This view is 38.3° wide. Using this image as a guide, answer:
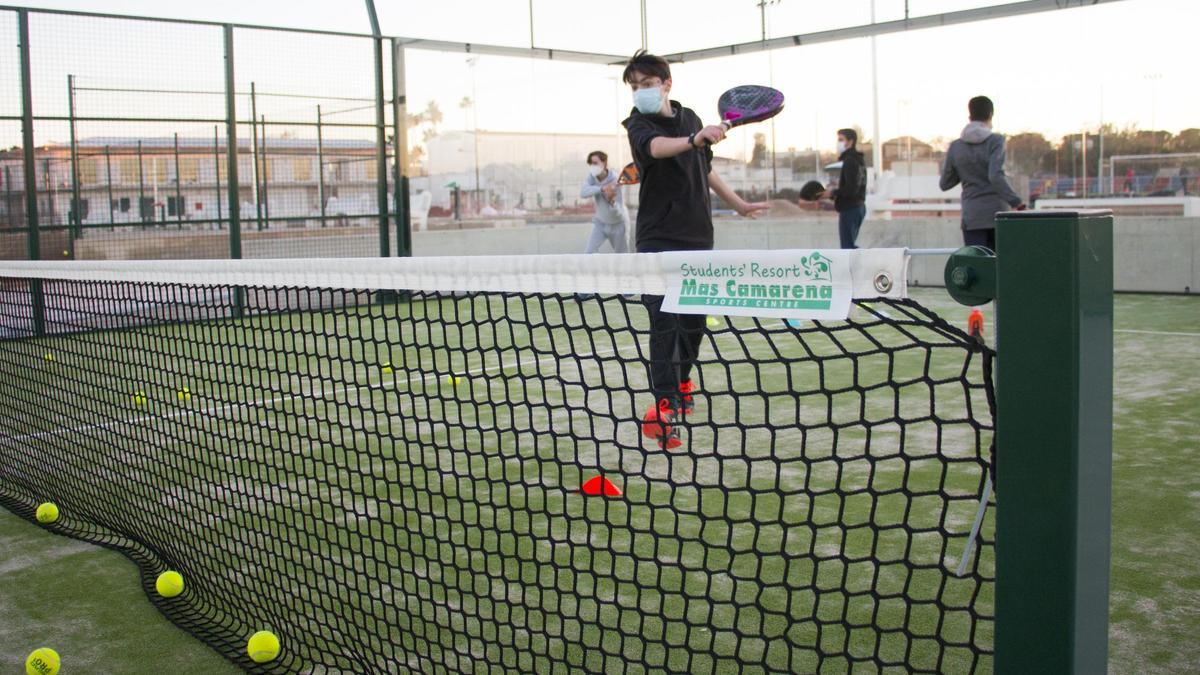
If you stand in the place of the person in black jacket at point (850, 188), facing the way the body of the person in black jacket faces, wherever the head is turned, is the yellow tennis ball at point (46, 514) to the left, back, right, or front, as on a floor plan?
left

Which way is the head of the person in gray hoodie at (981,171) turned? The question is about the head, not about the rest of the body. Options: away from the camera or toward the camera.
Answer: away from the camera

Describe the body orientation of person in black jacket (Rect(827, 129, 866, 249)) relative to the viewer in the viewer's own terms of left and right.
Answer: facing to the left of the viewer

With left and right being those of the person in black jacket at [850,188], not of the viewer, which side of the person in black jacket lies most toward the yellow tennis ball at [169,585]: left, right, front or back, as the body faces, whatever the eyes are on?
left

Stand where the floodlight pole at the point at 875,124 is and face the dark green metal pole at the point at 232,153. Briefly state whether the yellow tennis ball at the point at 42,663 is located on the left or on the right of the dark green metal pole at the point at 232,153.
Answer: left

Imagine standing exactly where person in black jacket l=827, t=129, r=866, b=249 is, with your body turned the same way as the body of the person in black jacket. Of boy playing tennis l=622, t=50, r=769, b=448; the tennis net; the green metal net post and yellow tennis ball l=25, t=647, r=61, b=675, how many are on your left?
4

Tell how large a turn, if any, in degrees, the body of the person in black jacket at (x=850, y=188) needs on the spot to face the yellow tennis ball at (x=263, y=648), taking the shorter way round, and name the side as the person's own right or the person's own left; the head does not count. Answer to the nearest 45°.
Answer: approximately 90° to the person's own left

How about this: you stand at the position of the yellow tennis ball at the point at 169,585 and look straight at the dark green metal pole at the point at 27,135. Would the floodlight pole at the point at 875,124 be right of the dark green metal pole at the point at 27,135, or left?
right

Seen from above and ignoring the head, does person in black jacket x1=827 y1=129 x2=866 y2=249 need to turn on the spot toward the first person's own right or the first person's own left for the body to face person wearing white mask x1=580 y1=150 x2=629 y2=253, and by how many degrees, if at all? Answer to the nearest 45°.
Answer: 0° — they already face them
